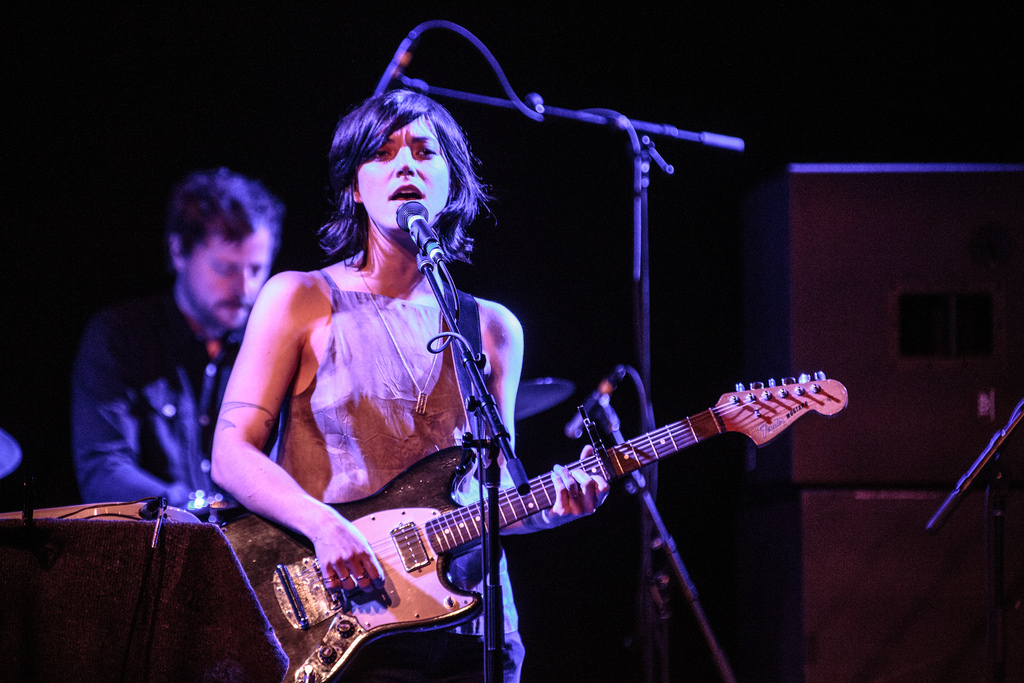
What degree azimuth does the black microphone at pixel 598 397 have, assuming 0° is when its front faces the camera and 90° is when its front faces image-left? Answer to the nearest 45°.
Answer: approximately 90°

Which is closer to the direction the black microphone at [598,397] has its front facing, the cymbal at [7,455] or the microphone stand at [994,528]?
the cymbal

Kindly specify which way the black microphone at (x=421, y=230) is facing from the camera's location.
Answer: facing away from the viewer and to the left of the viewer

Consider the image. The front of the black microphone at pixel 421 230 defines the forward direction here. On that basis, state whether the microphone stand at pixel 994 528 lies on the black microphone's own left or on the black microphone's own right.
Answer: on the black microphone's own right

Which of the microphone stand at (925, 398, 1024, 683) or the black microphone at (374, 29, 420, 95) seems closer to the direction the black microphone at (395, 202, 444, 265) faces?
the black microphone
